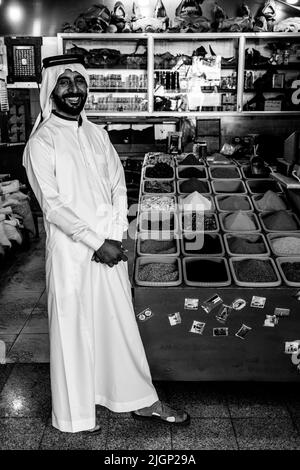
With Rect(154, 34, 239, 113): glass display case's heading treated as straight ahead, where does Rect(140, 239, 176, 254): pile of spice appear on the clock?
The pile of spice is roughly at 12 o'clock from the glass display case.

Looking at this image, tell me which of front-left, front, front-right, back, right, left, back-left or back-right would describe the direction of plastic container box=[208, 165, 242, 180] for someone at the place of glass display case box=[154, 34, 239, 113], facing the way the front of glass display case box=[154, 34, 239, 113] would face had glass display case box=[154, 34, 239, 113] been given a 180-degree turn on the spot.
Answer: back

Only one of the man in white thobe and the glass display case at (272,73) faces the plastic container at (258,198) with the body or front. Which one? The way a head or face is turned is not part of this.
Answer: the glass display case

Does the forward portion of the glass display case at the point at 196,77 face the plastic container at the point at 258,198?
yes

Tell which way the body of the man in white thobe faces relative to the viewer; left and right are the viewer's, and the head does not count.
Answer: facing the viewer and to the right of the viewer

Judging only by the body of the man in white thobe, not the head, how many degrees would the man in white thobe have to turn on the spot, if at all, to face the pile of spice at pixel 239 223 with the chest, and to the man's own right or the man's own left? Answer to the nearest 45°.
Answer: approximately 90° to the man's own left

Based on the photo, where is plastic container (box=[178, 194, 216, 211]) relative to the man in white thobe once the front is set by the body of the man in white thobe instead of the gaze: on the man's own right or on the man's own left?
on the man's own left

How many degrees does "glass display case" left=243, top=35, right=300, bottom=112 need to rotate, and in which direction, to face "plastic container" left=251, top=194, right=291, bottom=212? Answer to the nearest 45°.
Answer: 0° — it already faces it

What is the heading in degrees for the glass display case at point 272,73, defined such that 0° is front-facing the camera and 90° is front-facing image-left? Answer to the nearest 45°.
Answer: approximately 0°

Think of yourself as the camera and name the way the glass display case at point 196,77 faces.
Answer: facing the viewer

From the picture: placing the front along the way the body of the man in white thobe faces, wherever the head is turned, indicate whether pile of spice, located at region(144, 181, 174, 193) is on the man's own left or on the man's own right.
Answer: on the man's own left

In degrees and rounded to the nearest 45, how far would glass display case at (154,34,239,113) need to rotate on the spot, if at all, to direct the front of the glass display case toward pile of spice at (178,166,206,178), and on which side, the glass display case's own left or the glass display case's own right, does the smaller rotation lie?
0° — it already faces it

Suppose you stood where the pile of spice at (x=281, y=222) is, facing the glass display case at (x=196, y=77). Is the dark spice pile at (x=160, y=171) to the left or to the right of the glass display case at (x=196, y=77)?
left

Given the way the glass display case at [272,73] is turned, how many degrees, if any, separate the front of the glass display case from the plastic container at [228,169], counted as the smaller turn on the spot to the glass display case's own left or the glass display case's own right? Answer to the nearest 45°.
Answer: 0° — it already faces it

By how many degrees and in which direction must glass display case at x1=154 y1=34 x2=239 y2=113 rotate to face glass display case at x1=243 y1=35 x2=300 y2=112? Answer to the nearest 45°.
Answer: approximately 90° to its left

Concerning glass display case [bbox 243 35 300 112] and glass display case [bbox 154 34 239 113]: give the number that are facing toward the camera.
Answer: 2

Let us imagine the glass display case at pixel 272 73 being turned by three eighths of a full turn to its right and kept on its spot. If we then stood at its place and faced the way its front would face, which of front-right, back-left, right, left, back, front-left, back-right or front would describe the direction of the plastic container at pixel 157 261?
back-left
